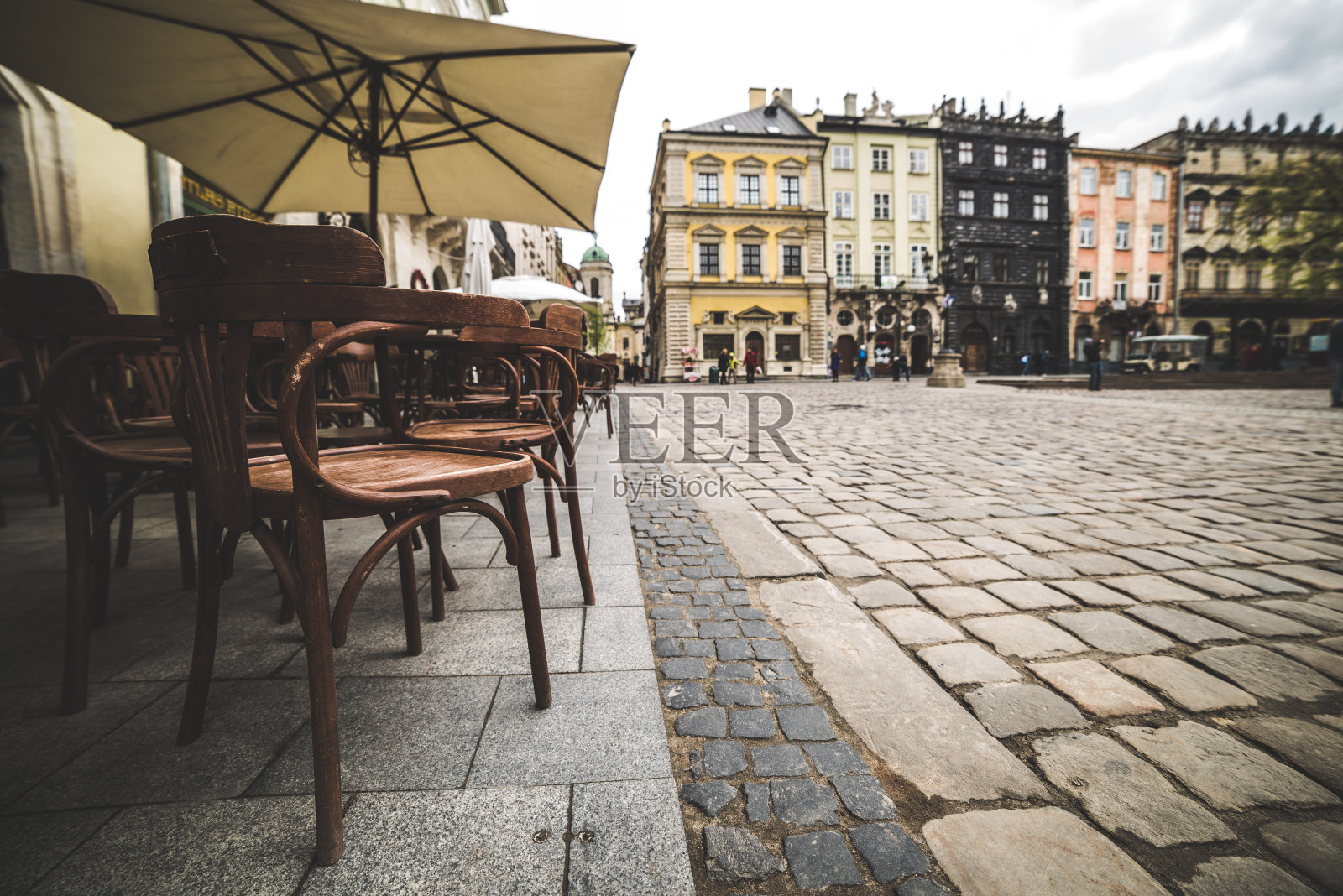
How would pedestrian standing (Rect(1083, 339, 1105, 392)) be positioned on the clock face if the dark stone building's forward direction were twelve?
The pedestrian standing is roughly at 12 o'clock from the dark stone building.

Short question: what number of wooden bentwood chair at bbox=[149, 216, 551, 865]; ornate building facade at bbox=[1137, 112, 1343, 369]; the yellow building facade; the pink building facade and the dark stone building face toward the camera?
4

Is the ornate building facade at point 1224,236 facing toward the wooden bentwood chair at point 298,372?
yes

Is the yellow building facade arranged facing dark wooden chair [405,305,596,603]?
yes

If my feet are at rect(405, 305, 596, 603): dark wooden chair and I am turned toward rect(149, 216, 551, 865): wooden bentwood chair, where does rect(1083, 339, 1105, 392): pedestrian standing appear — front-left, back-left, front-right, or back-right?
back-left

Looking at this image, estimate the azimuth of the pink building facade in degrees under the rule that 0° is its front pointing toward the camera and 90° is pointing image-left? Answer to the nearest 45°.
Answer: approximately 0°
